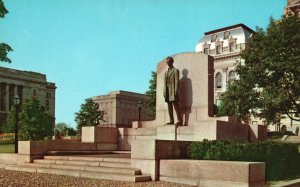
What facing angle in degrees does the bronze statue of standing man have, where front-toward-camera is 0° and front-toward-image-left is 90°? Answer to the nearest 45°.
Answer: approximately 45°

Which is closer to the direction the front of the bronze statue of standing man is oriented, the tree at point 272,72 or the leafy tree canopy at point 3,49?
the leafy tree canopy

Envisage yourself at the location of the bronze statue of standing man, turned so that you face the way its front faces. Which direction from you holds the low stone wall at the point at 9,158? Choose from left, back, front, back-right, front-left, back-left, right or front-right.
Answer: front-right

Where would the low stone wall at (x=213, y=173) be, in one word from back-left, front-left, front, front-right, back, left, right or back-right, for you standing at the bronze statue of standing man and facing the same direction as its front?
front-left

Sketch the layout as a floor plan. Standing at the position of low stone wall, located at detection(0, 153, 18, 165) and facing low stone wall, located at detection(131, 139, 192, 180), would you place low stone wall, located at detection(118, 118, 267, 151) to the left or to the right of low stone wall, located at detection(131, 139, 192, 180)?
left

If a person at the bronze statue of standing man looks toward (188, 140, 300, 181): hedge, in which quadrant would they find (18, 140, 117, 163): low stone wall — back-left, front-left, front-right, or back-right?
back-right

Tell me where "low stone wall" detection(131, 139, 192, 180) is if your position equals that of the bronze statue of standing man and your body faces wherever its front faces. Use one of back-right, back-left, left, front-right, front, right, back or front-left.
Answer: front-left

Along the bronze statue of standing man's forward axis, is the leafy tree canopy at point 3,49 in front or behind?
in front

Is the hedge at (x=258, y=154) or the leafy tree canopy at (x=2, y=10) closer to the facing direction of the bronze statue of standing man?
the leafy tree canopy

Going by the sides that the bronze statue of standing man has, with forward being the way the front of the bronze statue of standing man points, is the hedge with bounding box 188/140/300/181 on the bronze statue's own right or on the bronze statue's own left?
on the bronze statue's own left

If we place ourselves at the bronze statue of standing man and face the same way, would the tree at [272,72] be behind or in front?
behind
